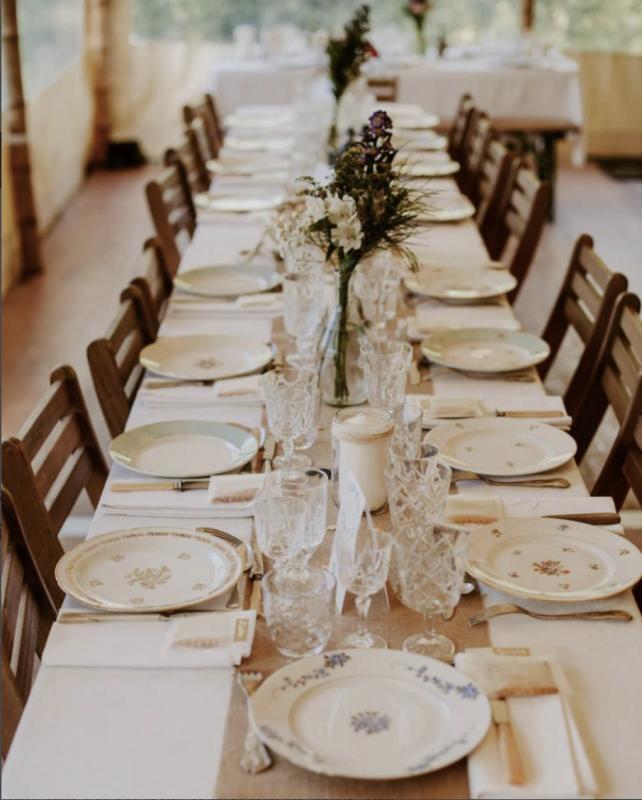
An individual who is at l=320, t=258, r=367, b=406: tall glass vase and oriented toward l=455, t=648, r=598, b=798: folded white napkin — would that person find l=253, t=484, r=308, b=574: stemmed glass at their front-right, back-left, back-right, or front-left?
front-right

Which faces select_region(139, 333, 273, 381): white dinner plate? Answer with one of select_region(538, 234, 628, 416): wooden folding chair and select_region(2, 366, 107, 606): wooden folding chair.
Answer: select_region(538, 234, 628, 416): wooden folding chair

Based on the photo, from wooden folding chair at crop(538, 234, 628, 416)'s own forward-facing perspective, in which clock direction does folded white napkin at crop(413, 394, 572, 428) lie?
The folded white napkin is roughly at 11 o'clock from the wooden folding chair.

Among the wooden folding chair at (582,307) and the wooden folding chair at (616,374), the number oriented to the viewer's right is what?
0

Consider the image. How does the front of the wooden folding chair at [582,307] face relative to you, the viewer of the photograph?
facing the viewer and to the left of the viewer

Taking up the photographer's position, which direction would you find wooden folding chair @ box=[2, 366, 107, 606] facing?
facing the viewer and to the right of the viewer

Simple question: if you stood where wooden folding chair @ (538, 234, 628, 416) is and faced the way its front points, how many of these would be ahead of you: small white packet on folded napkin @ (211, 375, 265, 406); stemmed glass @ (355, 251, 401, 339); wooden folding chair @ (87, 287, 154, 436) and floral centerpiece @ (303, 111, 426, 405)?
4

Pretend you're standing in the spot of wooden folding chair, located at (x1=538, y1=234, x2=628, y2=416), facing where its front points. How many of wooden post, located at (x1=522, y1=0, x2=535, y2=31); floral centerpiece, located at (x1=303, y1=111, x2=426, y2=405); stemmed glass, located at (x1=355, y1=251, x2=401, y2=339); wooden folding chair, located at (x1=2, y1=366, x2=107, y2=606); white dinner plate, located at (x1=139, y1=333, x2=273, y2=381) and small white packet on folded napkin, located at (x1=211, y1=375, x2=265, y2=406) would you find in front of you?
5

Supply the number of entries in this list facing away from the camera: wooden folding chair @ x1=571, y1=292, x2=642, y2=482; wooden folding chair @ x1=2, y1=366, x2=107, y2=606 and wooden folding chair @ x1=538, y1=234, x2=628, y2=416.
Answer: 0

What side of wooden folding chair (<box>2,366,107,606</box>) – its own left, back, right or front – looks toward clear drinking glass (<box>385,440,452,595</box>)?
front

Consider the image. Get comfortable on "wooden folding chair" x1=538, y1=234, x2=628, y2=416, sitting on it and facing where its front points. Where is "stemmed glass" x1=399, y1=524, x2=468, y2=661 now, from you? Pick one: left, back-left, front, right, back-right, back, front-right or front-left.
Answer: front-left

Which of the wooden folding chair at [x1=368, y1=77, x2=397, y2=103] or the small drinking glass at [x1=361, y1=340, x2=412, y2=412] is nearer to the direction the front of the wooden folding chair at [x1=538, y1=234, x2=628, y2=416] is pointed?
the small drinking glass

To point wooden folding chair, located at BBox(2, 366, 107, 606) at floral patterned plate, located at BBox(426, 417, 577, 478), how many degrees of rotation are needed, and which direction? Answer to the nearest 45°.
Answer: approximately 45° to its left

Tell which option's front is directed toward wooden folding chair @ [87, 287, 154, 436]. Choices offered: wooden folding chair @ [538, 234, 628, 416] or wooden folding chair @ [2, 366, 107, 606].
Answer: wooden folding chair @ [538, 234, 628, 416]

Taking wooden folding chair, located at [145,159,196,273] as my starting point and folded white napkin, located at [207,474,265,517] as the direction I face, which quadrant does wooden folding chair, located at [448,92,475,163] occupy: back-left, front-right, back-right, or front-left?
back-left

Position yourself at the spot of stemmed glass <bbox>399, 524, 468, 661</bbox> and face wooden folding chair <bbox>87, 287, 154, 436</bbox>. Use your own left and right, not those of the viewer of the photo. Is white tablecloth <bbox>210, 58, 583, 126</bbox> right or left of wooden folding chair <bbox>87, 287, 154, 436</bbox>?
right

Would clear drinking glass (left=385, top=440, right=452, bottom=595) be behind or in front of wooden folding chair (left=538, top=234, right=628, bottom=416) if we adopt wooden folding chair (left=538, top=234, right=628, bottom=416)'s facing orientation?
in front

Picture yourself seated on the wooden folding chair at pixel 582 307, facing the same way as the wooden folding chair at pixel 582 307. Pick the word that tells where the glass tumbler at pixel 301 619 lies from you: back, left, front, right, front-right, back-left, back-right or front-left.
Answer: front-left

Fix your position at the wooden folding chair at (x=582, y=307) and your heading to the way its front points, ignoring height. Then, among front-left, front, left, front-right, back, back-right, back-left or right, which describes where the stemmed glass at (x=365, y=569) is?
front-left
